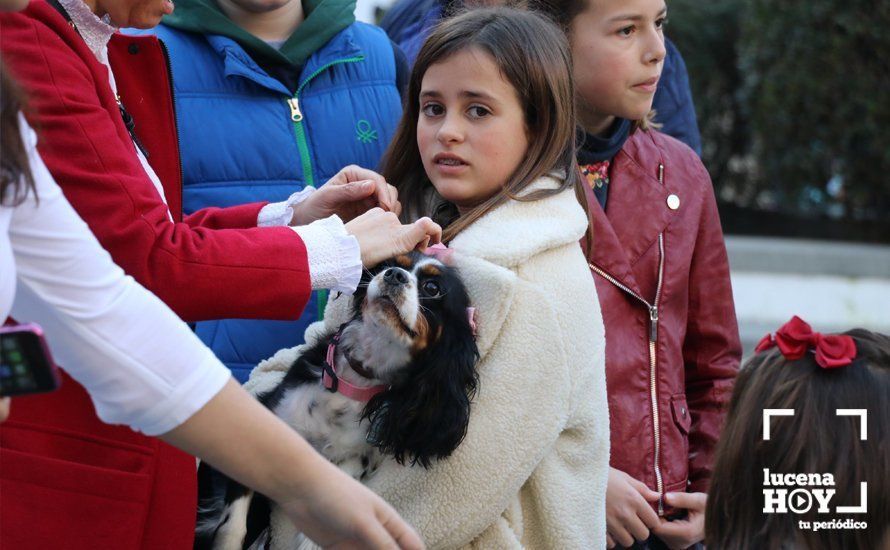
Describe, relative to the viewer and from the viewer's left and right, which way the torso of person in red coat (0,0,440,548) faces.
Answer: facing to the right of the viewer

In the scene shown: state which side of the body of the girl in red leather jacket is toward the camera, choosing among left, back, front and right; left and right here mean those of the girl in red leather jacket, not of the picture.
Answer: front

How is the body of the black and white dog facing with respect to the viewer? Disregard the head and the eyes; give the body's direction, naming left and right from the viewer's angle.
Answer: facing the viewer and to the left of the viewer

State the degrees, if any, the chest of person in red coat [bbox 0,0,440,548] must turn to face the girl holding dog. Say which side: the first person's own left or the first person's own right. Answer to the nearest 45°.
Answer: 0° — they already face them

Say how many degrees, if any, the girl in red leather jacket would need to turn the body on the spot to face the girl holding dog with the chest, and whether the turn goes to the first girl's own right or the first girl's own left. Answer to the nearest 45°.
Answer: approximately 45° to the first girl's own right

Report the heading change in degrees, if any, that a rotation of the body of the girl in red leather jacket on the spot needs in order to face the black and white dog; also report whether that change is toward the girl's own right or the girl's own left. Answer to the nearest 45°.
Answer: approximately 45° to the girl's own right

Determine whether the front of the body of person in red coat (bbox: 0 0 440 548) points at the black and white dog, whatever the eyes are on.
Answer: yes

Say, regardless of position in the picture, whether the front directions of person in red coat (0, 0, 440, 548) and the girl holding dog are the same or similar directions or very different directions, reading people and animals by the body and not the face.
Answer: very different directions
